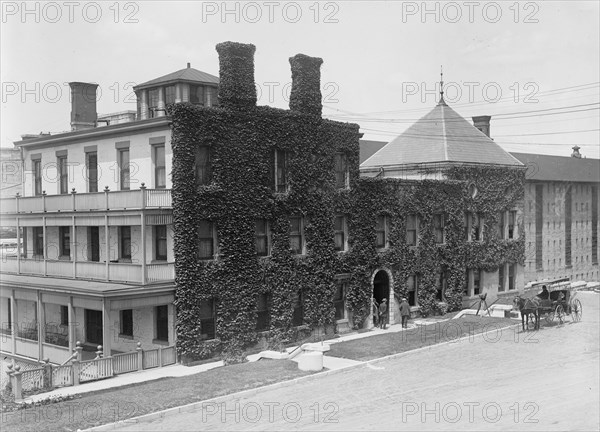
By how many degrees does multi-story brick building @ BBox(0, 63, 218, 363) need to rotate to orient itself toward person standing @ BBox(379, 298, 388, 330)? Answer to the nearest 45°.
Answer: approximately 135° to its left

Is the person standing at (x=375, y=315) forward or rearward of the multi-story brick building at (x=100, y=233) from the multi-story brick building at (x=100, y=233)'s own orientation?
rearward

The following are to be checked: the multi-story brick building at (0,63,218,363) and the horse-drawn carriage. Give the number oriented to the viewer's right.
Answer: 0

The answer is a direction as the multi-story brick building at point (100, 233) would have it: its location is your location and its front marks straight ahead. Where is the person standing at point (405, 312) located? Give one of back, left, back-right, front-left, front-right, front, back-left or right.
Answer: back-left

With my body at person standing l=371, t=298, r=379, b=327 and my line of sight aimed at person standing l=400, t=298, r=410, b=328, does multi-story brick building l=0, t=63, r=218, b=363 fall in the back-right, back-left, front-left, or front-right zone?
back-right

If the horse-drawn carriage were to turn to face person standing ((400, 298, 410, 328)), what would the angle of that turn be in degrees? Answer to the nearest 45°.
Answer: approximately 45° to its right

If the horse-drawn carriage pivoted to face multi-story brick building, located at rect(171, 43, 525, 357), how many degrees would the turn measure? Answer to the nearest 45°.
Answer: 0° — it already faces it

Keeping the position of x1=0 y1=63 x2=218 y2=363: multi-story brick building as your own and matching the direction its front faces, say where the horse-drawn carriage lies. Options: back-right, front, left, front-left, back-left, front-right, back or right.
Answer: back-left

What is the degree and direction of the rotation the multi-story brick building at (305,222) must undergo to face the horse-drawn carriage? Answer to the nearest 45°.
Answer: approximately 45° to its left

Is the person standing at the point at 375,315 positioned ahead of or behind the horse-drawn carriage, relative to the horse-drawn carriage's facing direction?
ahead
